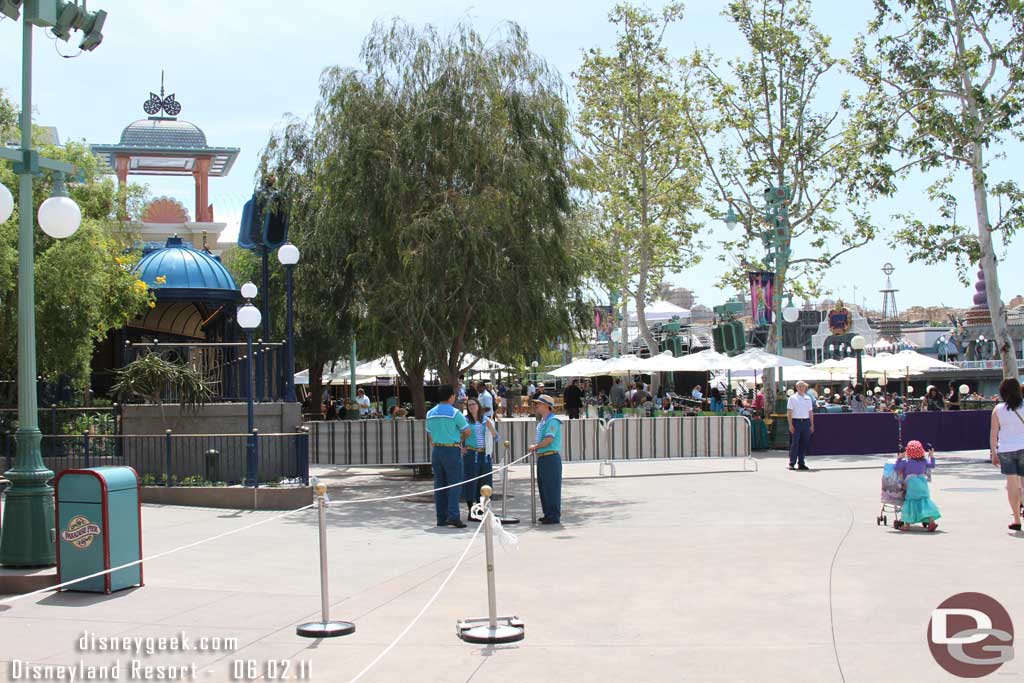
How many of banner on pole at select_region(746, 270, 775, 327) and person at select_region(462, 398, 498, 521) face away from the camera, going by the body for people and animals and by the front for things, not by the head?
0

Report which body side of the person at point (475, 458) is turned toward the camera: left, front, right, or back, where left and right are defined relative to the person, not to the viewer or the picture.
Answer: front

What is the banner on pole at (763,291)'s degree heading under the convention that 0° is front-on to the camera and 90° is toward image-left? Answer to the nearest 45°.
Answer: approximately 0°

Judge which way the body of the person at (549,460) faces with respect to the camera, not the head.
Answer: to the viewer's left

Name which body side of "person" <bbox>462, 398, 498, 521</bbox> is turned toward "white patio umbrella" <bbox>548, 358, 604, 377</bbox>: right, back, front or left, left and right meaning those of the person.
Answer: back

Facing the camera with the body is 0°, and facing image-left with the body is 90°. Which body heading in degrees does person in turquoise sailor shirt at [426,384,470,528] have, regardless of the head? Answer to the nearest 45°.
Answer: approximately 225°

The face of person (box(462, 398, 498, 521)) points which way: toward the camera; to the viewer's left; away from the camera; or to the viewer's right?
toward the camera

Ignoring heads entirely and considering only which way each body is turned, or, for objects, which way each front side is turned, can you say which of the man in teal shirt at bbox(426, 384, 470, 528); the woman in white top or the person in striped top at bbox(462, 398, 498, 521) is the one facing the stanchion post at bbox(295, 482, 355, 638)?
the person in striped top

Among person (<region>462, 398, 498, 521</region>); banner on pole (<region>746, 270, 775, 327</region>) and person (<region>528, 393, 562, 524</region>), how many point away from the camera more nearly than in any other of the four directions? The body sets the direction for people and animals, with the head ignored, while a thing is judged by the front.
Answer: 0

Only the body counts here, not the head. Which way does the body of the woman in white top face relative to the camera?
away from the camera

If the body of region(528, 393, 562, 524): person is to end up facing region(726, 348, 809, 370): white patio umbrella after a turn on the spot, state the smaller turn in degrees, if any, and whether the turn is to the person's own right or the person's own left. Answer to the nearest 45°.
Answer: approximately 90° to the person's own right

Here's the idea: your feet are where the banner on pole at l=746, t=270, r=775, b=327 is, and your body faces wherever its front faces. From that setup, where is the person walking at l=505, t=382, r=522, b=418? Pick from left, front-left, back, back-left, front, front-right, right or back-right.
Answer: back-right
